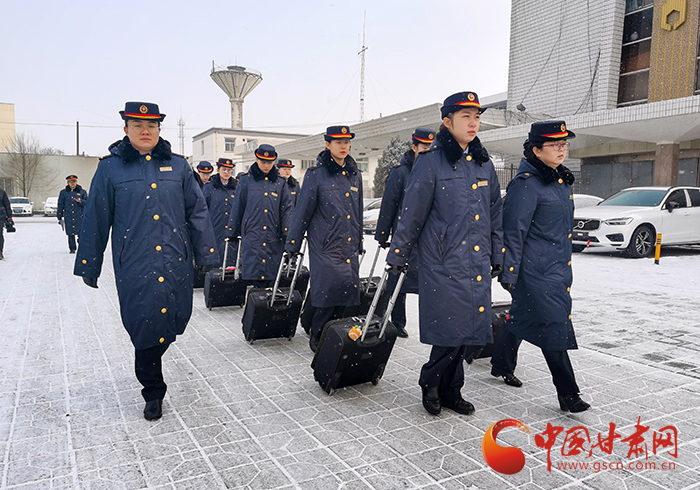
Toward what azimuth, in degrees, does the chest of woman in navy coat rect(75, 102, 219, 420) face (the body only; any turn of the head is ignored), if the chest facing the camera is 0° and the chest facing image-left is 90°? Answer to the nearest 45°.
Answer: approximately 0°

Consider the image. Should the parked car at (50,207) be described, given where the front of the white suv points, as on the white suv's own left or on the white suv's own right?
on the white suv's own right

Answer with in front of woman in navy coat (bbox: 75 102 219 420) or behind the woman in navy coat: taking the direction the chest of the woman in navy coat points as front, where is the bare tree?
behind

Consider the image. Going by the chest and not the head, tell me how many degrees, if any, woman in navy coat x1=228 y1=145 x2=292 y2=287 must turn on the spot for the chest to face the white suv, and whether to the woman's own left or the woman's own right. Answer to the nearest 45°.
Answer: approximately 135° to the woman's own left

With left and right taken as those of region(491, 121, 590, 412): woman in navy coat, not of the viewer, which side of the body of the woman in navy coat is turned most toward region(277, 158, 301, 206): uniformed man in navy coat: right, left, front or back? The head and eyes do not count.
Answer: back

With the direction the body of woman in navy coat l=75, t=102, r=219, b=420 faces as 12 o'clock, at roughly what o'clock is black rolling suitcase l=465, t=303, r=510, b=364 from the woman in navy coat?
The black rolling suitcase is roughly at 9 o'clock from the woman in navy coat.

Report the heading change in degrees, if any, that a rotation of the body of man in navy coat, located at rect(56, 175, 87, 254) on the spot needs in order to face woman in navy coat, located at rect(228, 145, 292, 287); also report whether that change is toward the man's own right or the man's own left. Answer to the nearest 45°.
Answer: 0° — they already face them
